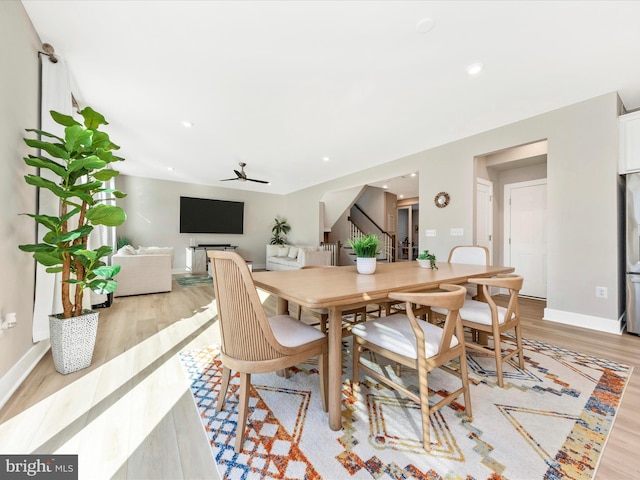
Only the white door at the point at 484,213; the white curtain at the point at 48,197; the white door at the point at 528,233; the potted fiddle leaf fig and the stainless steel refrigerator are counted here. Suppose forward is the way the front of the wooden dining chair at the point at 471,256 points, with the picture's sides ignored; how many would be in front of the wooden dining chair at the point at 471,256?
2

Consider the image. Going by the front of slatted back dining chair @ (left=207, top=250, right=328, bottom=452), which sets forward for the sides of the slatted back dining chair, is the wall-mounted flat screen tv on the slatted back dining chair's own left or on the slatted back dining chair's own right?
on the slatted back dining chair's own left

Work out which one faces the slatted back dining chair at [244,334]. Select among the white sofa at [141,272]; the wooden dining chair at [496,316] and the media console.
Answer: the media console

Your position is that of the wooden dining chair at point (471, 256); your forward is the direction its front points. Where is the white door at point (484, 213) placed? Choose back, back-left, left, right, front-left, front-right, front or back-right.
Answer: back-right

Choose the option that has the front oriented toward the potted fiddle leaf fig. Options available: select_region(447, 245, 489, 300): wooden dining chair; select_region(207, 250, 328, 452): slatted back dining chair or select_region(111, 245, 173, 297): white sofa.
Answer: the wooden dining chair

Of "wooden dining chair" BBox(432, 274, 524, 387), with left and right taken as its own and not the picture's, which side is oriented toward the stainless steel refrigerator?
right

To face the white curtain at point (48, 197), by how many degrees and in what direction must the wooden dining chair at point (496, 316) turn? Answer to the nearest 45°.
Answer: approximately 90° to its left

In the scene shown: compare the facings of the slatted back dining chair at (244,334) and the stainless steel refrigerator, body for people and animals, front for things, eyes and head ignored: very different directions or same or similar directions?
very different directions

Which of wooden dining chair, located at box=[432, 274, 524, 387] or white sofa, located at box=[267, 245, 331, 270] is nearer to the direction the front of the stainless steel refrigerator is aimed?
the wooden dining chair

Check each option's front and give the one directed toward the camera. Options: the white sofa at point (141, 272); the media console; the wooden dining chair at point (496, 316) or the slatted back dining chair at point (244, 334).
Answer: the media console

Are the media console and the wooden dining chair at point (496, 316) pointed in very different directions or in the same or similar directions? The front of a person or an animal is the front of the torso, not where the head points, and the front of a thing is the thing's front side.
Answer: very different directions

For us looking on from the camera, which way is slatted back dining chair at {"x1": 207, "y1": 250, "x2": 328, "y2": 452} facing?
facing away from the viewer and to the right of the viewer

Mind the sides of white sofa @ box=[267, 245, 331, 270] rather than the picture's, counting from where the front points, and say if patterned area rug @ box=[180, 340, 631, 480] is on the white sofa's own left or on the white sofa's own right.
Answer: on the white sofa's own left

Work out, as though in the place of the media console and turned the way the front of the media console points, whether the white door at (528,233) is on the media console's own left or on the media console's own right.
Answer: on the media console's own left
